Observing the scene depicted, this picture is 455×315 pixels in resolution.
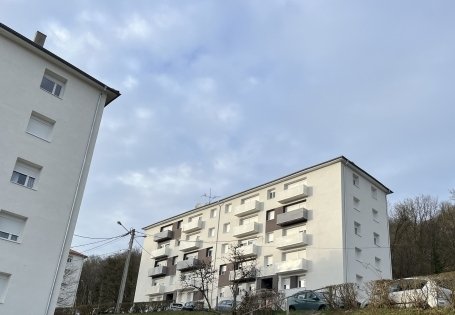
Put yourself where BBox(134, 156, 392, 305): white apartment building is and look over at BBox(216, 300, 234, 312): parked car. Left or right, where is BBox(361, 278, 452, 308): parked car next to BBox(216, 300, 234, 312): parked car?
left

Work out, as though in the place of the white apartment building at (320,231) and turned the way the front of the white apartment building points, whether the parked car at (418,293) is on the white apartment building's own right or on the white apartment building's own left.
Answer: on the white apartment building's own left

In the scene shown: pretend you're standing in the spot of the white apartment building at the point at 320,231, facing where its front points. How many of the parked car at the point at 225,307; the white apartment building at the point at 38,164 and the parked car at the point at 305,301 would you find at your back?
0

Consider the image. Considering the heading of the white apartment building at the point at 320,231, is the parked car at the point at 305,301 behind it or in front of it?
in front

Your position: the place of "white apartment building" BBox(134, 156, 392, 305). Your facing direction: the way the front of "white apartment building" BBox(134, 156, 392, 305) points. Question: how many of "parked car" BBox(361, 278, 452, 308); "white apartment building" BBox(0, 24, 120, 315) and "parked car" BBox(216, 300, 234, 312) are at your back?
0

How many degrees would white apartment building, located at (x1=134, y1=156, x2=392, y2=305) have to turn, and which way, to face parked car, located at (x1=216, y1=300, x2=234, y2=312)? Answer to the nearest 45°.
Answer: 0° — it already faces it

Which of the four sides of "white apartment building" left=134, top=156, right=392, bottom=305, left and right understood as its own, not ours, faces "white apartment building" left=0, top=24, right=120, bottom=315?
front

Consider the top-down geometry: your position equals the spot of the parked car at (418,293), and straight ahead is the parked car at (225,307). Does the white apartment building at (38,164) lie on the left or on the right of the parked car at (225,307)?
left

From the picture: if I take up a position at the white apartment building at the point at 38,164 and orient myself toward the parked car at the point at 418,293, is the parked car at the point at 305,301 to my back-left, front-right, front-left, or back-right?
front-left

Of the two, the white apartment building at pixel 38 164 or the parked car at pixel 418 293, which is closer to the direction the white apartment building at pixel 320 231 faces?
the white apartment building

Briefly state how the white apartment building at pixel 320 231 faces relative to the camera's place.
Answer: facing the viewer and to the left of the viewer
